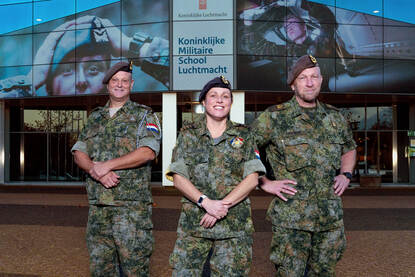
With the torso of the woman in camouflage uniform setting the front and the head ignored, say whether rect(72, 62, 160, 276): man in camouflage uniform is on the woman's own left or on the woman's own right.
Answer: on the woman's own right

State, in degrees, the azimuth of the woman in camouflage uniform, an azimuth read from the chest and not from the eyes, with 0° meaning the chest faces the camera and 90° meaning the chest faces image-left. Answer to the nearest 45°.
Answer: approximately 0°

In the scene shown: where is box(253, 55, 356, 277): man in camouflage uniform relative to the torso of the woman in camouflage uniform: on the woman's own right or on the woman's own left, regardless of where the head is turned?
on the woman's own left

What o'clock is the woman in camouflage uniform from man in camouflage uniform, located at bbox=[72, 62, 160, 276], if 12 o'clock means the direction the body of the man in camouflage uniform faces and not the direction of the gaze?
The woman in camouflage uniform is roughly at 9 o'clock from the man in camouflage uniform.
